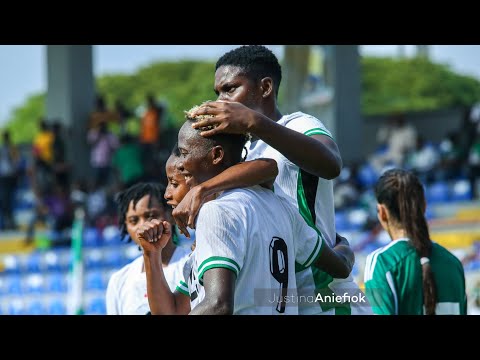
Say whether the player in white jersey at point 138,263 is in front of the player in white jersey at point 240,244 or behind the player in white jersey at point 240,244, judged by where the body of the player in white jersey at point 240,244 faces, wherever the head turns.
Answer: in front

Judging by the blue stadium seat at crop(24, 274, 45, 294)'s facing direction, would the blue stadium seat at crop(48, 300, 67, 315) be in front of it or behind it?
in front

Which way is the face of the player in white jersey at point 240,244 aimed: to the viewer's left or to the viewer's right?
to the viewer's left

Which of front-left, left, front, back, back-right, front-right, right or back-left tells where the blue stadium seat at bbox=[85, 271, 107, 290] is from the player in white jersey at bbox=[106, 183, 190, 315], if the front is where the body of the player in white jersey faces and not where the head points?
back

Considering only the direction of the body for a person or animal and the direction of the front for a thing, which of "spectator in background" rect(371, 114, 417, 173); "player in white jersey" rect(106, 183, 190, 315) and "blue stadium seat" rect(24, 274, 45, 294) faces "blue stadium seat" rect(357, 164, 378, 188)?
the spectator in background

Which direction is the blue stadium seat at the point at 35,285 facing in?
toward the camera

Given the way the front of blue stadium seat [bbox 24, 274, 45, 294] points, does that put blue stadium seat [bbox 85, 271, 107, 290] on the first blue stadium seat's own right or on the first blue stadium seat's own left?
on the first blue stadium seat's own left

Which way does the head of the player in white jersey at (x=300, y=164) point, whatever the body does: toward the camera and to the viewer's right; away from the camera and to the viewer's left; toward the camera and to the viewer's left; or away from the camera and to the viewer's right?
toward the camera and to the viewer's left

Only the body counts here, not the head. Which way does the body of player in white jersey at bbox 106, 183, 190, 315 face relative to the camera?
toward the camera

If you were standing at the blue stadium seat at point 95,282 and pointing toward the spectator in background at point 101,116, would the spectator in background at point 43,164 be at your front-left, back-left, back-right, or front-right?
front-left

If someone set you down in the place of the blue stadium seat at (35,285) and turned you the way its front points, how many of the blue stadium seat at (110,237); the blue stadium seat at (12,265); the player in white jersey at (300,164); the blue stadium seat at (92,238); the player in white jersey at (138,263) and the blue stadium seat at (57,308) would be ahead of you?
3

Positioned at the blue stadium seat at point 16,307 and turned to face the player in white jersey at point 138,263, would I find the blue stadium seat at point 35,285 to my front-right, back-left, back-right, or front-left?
back-left

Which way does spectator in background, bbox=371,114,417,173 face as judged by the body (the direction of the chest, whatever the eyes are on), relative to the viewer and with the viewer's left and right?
facing the viewer and to the left of the viewer

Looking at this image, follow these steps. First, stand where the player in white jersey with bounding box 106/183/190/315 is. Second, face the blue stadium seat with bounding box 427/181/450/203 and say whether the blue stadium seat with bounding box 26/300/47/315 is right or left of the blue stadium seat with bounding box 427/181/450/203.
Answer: left

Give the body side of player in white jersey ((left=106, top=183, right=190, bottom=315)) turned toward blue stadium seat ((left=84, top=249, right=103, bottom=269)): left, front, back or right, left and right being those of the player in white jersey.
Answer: back
